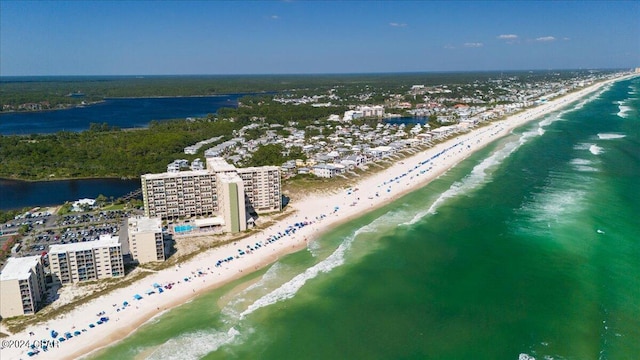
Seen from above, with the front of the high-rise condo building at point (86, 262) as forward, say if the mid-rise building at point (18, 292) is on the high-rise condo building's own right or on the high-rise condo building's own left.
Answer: on the high-rise condo building's own right

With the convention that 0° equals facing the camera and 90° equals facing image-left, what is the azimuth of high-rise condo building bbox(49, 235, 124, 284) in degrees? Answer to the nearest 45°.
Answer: approximately 0°

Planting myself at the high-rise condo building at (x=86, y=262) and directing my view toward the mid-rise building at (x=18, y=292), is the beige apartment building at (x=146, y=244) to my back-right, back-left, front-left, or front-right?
back-left

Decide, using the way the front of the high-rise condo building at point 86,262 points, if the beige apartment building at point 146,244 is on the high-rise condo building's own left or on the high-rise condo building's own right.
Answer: on the high-rise condo building's own left
